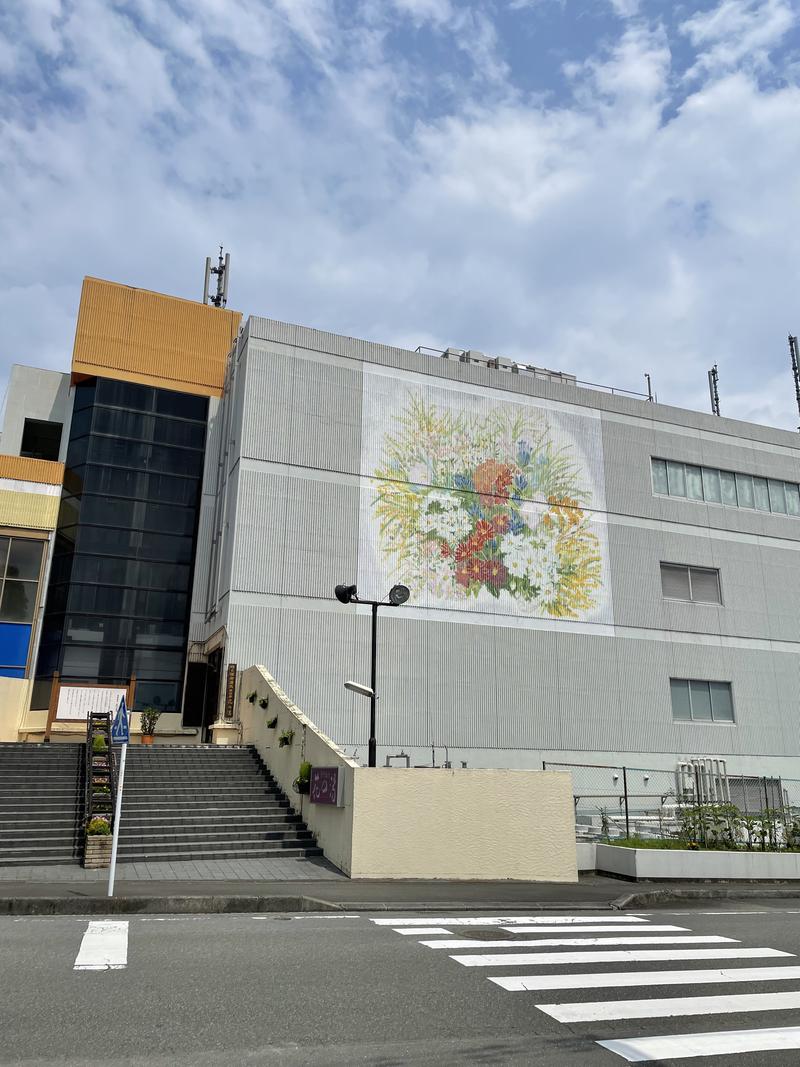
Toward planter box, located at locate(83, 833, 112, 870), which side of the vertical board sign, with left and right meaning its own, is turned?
front

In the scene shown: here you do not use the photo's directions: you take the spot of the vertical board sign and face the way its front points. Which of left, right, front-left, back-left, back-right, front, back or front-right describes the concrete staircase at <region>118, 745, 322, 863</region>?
front

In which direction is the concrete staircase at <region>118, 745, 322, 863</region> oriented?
toward the camera

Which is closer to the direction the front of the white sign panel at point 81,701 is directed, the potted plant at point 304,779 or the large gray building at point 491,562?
the potted plant

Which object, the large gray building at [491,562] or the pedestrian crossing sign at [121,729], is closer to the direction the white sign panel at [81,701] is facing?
the pedestrian crossing sign

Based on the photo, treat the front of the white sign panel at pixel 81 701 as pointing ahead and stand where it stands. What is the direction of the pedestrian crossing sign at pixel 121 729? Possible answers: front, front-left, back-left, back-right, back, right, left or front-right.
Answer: front

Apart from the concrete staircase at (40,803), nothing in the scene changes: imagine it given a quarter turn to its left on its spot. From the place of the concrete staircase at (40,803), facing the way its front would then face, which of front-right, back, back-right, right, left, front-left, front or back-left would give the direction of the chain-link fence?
front

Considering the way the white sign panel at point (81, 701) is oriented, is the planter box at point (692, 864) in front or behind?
in front

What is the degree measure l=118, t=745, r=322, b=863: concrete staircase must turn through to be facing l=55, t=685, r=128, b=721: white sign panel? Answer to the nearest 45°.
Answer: approximately 135° to its right

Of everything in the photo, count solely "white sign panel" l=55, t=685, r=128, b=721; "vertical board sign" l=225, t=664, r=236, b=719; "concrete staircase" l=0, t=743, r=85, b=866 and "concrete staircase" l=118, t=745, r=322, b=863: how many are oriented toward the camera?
4

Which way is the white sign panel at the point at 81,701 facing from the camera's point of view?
toward the camera

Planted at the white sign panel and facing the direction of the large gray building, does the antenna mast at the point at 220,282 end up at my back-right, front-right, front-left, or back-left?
front-left

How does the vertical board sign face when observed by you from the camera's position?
facing the viewer

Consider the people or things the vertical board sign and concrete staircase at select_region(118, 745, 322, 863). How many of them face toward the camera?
2

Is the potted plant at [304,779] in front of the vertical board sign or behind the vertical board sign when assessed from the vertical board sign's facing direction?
in front

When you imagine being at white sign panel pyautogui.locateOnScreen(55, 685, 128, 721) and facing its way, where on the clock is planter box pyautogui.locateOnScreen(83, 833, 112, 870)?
The planter box is roughly at 12 o'clock from the white sign panel.

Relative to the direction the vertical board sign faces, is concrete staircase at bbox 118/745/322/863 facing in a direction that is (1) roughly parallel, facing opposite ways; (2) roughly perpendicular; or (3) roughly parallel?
roughly parallel

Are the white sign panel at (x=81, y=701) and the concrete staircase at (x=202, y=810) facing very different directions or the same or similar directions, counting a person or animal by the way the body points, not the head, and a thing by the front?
same or similar directions

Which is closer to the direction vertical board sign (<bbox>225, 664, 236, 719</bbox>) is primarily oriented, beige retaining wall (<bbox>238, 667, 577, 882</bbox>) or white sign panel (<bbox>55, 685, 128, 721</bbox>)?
the beige retaining wall

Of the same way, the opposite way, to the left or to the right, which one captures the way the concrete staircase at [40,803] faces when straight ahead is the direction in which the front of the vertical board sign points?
the same way

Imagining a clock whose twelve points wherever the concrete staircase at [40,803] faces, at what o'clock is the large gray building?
The large gray building is roughly at 8 o'clock from the concrete staircase.
